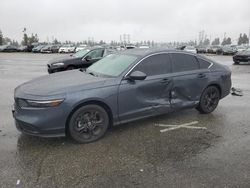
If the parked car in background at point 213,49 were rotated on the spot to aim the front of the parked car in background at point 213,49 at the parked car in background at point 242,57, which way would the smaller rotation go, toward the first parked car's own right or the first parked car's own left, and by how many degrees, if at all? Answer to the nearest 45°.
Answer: approximately 45° to the first parked car's own left

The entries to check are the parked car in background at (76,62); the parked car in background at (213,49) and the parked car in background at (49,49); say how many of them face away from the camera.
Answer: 0

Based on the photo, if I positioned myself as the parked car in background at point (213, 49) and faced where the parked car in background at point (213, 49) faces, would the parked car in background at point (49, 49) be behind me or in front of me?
in front

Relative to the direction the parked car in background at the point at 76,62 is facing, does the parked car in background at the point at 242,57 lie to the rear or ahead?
to the rear

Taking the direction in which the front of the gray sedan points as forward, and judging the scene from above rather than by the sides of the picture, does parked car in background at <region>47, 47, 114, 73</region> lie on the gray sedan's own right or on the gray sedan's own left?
on the gray sedan's own right

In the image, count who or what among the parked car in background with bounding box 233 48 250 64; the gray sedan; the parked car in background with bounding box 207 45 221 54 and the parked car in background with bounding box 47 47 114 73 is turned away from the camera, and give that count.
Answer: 0

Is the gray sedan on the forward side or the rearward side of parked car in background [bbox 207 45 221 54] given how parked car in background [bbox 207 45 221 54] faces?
on the forward side

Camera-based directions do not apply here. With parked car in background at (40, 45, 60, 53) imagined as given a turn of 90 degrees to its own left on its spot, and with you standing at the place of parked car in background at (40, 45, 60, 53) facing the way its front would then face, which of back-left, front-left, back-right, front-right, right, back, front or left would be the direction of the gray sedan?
front-right

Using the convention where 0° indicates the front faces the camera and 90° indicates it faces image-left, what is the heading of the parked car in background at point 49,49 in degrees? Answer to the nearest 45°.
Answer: approximately 45°

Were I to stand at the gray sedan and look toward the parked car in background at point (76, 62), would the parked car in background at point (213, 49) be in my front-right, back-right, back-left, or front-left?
front-right

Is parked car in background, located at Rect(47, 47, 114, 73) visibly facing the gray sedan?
no

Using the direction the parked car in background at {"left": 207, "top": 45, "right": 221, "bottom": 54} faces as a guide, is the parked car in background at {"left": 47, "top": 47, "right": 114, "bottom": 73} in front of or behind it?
in front

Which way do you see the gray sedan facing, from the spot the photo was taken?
facing the viewer and to the left of the viewer

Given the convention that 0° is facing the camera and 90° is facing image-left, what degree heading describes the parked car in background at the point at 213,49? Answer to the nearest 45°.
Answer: approximately 45°

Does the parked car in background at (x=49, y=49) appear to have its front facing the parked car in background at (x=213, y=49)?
no

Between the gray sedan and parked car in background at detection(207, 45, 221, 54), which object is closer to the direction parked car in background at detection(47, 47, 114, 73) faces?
the gray sedan

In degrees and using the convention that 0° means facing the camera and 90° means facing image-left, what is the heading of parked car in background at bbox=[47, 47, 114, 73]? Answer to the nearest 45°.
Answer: approximately 45°
